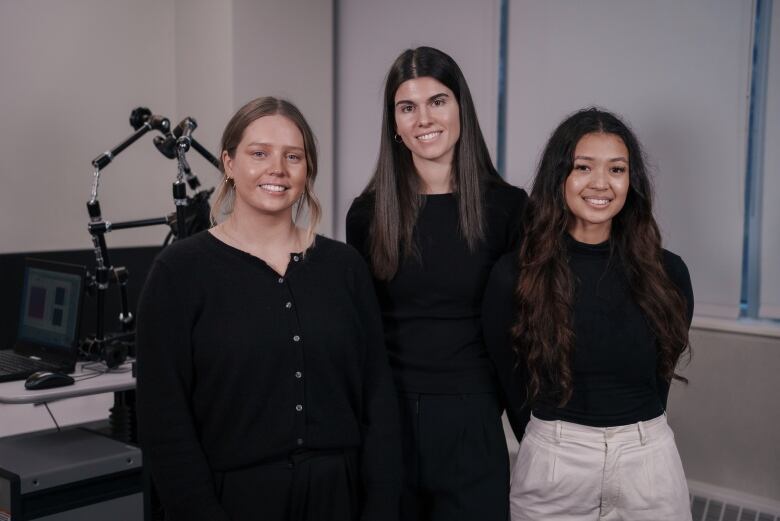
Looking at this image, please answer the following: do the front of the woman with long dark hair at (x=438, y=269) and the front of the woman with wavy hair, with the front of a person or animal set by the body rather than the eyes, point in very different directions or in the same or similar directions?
same or similar directions

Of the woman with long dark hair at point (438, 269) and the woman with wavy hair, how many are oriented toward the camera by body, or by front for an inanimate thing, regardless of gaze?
2

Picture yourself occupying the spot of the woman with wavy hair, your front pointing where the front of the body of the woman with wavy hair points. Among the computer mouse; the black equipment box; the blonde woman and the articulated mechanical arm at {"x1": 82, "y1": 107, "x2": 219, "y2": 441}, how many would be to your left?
0

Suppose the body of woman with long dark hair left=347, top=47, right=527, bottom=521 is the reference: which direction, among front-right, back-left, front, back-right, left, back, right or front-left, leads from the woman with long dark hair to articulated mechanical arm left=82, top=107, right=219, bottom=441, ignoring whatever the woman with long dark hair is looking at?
back-right

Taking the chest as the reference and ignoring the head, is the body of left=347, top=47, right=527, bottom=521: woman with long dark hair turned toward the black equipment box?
no

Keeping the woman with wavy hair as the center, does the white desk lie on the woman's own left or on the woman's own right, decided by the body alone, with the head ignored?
on the woman's own right

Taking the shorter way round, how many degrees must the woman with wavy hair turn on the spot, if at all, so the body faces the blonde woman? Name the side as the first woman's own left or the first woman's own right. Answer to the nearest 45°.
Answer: approximately 45° to the first woman's own right

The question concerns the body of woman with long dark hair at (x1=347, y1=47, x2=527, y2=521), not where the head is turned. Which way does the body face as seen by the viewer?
toward the camera

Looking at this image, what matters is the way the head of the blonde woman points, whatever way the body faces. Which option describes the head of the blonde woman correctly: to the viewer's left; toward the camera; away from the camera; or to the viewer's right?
toward the camera

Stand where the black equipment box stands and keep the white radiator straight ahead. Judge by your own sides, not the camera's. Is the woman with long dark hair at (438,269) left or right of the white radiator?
right

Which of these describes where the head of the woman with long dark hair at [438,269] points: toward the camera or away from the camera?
toward the camera

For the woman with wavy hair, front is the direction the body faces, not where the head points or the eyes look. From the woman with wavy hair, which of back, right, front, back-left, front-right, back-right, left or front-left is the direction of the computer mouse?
right

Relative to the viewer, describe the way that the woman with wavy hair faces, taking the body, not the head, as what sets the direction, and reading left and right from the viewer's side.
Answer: facing the viewer

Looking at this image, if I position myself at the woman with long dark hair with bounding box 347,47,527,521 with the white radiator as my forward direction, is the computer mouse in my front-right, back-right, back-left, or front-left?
back-left
